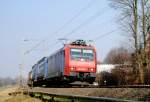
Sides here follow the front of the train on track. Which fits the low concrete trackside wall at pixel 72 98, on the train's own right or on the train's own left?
on the train's own right
